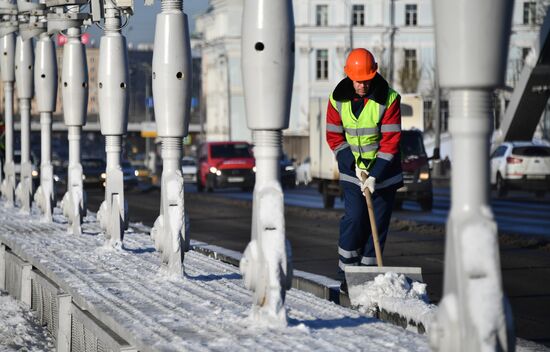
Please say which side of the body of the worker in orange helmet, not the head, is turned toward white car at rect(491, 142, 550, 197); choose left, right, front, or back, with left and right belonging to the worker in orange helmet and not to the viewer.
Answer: back

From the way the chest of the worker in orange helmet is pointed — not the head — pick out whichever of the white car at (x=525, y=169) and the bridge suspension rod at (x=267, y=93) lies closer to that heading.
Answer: the bridge suspension rod

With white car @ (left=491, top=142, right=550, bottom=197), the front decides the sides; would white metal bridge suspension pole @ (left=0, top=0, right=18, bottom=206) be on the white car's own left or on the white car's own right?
on the white car's own left

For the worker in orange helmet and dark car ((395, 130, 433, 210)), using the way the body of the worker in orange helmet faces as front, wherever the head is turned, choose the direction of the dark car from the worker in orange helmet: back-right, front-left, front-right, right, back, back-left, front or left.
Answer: back

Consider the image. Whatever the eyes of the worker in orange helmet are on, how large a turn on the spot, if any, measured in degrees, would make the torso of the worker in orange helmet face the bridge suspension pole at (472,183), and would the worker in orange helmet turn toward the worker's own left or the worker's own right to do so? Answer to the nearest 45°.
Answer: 0° — they already face it

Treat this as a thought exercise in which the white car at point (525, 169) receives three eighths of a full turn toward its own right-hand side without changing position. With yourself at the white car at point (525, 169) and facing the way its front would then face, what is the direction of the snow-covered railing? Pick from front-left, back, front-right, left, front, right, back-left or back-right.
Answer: right

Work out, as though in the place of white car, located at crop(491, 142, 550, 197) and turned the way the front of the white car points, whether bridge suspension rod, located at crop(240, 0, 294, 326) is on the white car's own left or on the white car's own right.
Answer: on the white car's own left

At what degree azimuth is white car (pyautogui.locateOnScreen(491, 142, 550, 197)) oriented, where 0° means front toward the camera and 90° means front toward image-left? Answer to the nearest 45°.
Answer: approximately 135°

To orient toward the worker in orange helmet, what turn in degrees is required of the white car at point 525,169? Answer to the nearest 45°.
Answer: approximately 135° to its left

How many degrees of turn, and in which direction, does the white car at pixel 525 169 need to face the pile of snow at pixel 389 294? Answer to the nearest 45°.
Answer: approximately 135° to its left

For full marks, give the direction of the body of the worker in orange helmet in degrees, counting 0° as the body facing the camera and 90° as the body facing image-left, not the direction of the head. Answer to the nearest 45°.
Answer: approximately 0°

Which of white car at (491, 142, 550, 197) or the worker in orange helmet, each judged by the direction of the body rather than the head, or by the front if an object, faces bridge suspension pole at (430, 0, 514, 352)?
the worker in orange helmet
